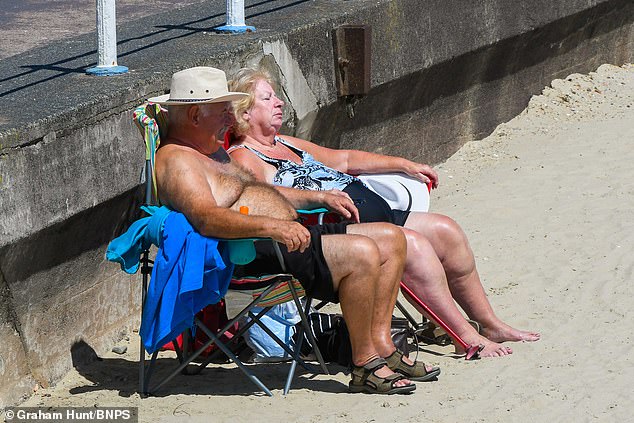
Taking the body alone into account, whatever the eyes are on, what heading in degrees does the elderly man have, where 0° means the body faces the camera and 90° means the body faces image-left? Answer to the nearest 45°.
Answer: approximately 270°

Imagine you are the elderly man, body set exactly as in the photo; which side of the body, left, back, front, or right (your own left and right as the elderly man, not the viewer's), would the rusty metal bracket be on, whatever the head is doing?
left

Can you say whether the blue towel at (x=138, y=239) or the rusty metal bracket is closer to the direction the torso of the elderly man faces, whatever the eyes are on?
the rusty metal bracket

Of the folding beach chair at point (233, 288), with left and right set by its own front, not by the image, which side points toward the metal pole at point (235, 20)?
left

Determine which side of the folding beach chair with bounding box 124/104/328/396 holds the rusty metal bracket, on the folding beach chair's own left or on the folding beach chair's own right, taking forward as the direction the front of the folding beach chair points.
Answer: on the folding beach chair's own left

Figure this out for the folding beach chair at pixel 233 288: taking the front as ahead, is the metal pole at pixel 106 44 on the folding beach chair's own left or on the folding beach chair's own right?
on the folding beach chair's own left

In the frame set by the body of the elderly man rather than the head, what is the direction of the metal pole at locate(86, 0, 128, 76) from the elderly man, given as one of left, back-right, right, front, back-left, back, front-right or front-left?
back-left

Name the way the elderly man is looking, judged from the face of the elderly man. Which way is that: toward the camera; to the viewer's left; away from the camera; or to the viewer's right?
to the viewer's right

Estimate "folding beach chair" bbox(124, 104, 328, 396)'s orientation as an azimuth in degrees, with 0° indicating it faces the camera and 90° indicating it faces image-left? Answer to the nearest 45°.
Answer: approximately 270°
